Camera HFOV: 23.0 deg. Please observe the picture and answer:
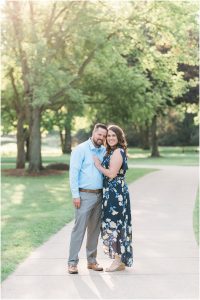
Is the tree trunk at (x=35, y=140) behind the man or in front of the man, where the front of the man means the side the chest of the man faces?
behind

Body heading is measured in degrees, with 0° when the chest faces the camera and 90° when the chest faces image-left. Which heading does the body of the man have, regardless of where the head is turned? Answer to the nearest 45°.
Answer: approximately 315°

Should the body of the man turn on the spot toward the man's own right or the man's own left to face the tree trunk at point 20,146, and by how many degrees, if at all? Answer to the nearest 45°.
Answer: approximately 135° to the man's own left
